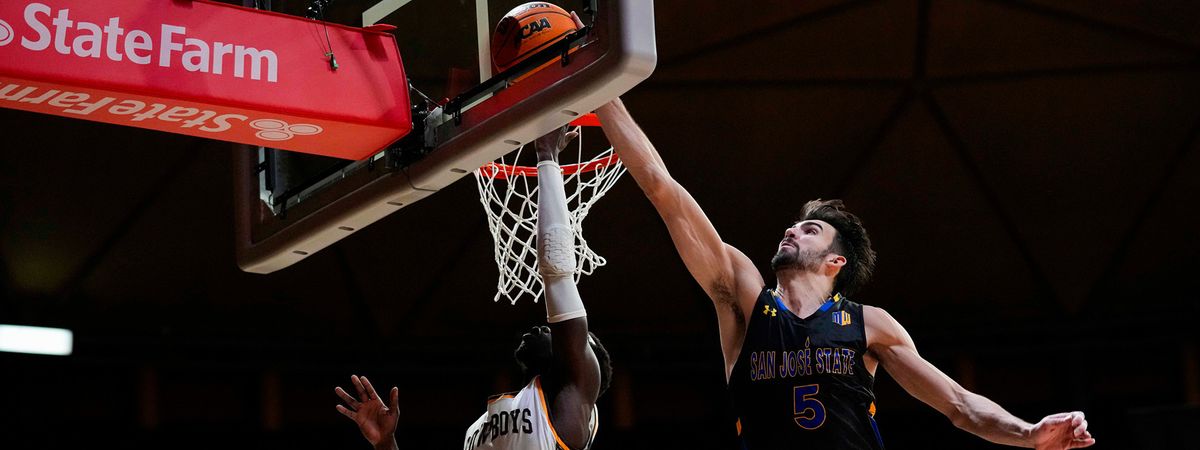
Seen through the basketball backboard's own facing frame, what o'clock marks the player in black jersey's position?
The player in black jersey is roughly at 1 o'clock from the basketball backboard.

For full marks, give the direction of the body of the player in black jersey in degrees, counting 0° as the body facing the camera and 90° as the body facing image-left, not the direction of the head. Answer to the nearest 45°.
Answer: approximately 0°

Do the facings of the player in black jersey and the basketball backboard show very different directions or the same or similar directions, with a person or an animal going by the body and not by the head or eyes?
very different directions

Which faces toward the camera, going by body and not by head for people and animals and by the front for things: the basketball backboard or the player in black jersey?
the player in black jersey

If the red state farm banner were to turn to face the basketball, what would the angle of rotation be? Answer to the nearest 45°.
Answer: approximately 45° to its left

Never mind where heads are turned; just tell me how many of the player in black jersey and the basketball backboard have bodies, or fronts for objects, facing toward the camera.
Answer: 1

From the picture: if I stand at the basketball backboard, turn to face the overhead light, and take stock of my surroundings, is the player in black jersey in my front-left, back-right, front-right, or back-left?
back-right

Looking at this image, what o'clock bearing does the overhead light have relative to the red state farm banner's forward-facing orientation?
The overhead light is roughly at 7 o'clock from the red state farm banner.

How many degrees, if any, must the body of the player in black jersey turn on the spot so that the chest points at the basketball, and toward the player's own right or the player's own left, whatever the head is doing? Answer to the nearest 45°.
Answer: approximately 45° to the player's own right

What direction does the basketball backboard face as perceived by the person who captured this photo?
facing away from the viewer and to the right of the viewer

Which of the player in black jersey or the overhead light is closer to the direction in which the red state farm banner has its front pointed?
the player in black jersey

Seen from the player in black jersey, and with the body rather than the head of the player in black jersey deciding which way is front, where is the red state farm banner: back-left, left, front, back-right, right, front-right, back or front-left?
front-right

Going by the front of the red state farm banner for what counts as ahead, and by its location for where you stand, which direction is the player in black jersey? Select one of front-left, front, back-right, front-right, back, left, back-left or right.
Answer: front-left

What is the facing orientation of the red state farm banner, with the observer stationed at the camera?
facing the viewer and to the right of the viewer
